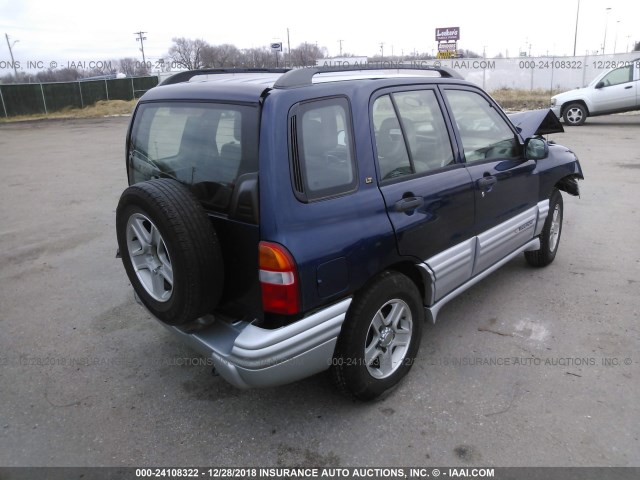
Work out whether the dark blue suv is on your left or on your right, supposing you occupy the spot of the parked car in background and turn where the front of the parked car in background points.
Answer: on your left

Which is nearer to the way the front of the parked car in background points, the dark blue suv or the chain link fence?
the chain link fence

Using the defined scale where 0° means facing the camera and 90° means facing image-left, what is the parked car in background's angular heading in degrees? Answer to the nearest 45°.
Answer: approximately 90°

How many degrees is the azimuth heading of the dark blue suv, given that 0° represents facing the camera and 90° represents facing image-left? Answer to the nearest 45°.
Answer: approximately 225°

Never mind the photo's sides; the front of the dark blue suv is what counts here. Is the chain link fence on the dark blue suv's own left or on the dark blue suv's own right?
on the dark blue suv's own left

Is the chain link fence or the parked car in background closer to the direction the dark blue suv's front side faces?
the parked car in background

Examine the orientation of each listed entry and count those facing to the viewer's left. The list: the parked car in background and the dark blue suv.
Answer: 1
